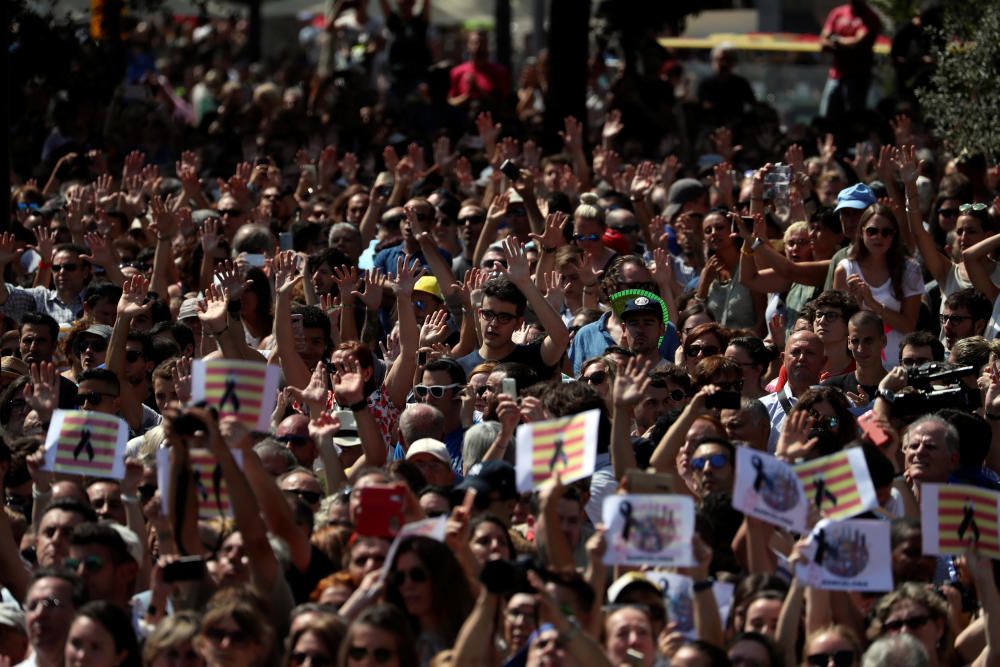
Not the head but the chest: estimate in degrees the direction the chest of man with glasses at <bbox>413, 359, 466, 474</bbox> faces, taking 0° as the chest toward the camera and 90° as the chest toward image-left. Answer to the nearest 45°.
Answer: approximately 45°

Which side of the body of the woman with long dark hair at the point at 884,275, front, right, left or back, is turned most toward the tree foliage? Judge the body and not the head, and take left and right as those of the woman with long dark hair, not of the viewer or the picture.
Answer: back

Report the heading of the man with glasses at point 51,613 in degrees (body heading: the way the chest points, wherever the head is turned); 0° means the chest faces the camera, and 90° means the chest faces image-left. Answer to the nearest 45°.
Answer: approximately 45°

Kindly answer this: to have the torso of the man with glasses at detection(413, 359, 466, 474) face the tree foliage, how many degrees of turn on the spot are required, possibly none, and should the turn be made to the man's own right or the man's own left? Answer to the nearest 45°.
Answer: approximately 180°

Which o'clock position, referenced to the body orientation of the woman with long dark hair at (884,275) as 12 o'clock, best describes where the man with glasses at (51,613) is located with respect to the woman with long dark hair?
The man with glasses is roughly at 1 o'clock from the woman with long dark hair.

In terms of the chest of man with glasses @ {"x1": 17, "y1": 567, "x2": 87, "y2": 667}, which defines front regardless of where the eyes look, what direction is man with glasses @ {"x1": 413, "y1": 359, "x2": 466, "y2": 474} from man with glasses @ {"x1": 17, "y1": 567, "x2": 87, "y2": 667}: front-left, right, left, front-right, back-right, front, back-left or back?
back
